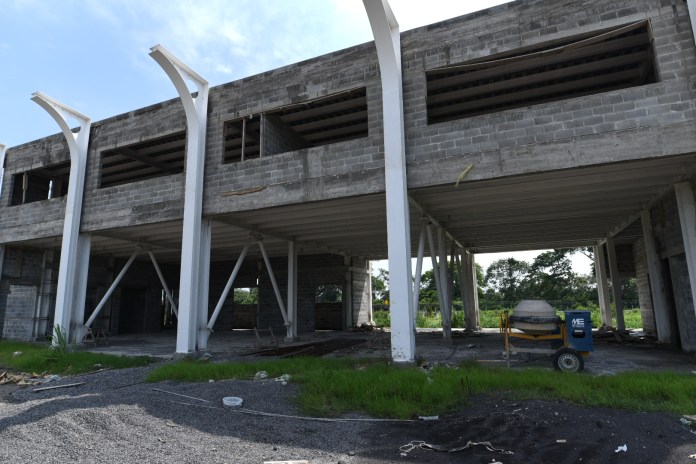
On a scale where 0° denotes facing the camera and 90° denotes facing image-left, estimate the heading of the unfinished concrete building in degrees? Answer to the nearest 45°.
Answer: approximately 45°

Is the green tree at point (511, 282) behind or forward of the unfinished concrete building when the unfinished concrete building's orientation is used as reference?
behind
